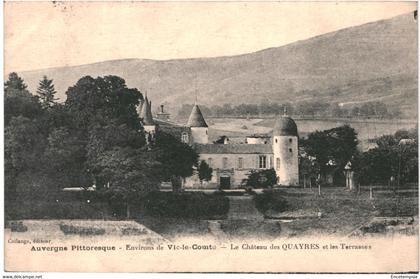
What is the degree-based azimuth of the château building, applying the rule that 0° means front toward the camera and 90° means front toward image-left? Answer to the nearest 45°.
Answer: approximately 0°

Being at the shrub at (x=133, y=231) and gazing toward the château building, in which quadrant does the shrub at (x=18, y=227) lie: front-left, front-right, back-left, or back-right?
back-left

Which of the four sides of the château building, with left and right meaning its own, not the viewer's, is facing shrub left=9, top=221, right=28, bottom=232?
front
